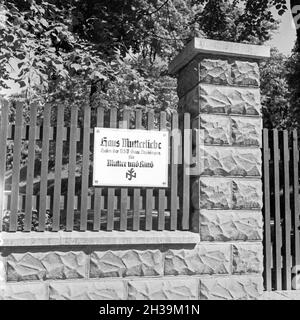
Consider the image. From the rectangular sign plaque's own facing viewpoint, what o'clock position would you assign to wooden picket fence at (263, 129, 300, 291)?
The wooden picket fence is roughly at 8 o'clock from the rectangular sign plaque.

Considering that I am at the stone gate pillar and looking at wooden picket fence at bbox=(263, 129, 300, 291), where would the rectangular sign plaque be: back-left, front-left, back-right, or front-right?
back-left

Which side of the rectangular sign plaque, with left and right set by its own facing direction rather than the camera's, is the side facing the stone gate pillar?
left

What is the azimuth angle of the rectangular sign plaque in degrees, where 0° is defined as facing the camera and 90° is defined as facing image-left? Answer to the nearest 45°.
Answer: approximately 0°
